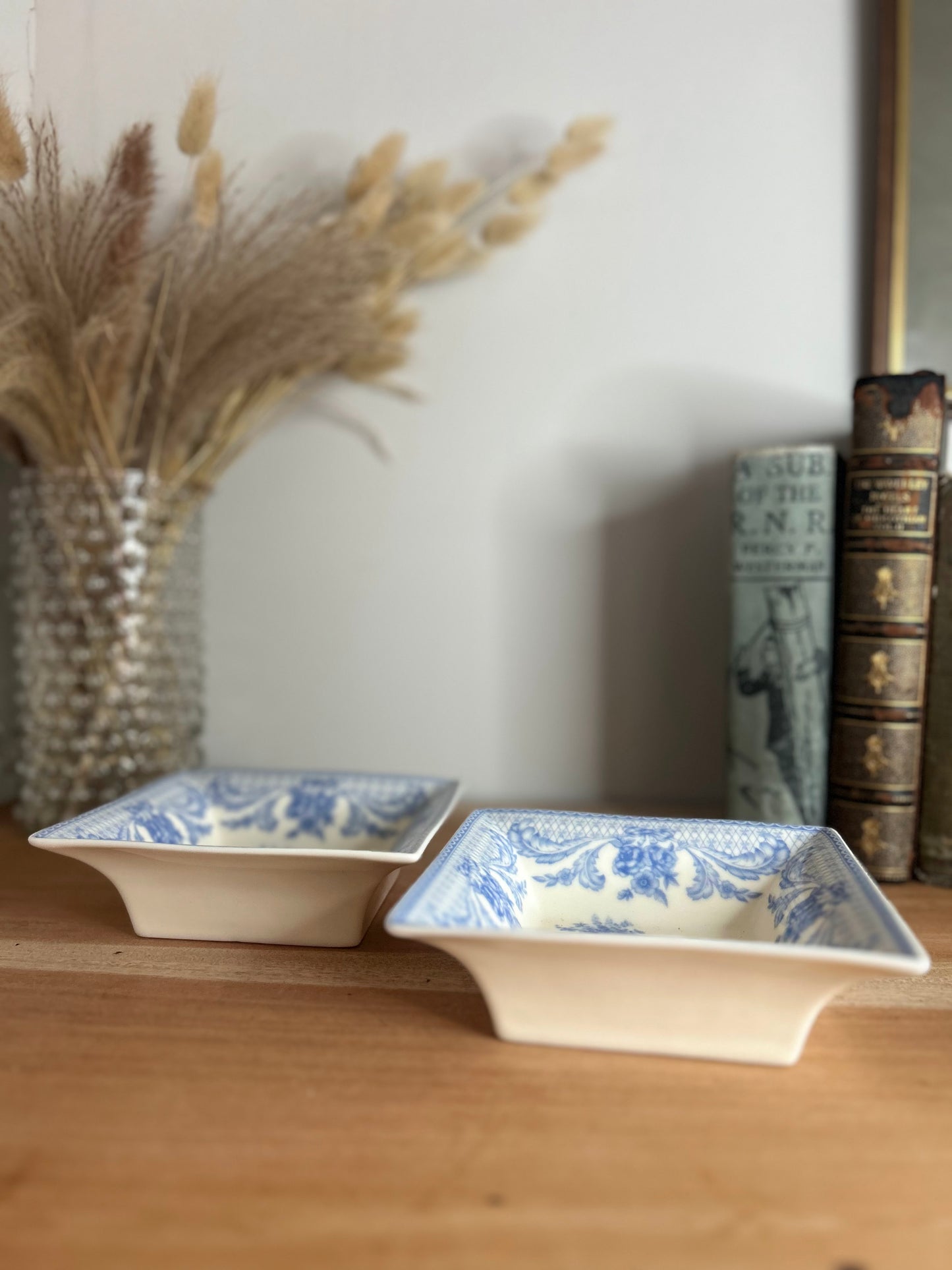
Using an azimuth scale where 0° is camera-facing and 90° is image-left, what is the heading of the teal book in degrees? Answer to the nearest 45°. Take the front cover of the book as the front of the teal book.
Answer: approximately 270°

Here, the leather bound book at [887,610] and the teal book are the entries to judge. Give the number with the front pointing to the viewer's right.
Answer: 2

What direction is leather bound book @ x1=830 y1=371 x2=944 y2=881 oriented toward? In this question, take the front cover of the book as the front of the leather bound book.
to the viewer's right
